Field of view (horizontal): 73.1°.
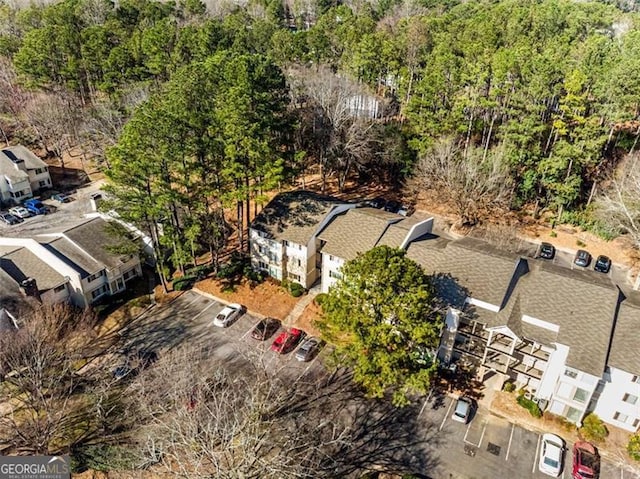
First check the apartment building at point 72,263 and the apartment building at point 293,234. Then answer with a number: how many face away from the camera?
0

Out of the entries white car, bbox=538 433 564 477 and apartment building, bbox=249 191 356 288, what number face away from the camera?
1

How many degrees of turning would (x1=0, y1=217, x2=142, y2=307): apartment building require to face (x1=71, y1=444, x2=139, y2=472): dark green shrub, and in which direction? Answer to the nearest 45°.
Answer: approximately 45° to its right

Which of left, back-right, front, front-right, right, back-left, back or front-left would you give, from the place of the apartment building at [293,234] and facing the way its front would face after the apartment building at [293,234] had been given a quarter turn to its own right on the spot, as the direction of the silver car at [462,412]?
back

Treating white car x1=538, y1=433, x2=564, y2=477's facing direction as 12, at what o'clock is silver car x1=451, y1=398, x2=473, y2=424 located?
The silver car is roughly at 9 o'clock from the white car.

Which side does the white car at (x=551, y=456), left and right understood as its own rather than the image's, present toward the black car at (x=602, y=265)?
front

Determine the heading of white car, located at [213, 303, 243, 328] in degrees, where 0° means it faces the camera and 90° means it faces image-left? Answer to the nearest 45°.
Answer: approximately 225°

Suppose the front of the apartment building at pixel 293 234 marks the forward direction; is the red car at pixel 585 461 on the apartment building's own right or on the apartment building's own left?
on the apartment building's own left

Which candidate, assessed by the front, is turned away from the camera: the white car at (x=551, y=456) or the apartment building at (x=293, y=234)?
the white car

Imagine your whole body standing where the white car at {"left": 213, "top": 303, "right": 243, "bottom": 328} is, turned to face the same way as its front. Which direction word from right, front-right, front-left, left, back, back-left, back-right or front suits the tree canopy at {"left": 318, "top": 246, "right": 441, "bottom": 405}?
right

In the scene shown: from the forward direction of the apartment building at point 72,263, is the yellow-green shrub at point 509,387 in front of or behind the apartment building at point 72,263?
in front

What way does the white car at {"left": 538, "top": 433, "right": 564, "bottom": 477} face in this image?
away from the camera
